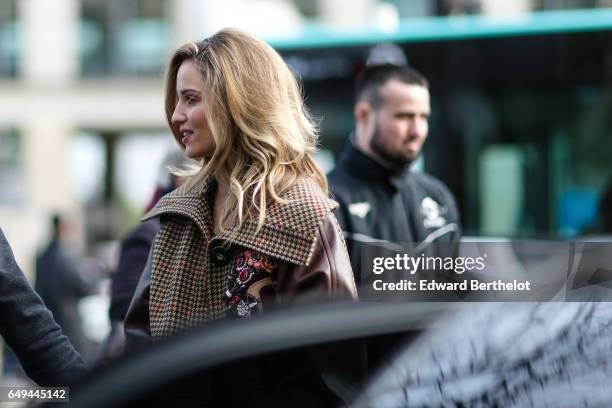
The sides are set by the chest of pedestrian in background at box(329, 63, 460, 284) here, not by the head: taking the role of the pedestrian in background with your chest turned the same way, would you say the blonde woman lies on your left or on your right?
on your right

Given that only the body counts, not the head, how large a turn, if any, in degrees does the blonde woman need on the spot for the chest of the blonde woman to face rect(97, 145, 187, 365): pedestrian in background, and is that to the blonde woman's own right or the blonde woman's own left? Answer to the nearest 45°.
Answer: approximately 135° to the blonde woman's own right

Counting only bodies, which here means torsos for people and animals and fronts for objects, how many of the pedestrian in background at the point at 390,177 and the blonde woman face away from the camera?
0

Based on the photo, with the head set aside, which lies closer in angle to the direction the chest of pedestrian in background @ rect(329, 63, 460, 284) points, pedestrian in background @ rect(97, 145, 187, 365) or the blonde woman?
the blonde woman

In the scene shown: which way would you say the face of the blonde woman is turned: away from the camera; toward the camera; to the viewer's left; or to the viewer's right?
to the viewer's left

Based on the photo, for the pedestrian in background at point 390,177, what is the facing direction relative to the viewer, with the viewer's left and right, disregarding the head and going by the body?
facing the viewer and to the right of the viewer

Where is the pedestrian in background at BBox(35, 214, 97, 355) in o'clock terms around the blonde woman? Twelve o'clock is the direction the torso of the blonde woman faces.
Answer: The pedestrian in background is roughly at 4 o'clock from the blonde woman.

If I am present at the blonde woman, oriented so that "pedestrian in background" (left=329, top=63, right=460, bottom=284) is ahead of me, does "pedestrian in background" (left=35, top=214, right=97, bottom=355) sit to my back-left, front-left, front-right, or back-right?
front-left

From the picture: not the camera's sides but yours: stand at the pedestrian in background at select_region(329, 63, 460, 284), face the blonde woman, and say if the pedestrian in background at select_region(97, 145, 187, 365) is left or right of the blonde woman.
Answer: right

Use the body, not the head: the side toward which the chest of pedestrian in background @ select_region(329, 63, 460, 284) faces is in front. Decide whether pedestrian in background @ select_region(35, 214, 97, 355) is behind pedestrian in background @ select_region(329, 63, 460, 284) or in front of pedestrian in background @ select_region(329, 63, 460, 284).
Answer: behind

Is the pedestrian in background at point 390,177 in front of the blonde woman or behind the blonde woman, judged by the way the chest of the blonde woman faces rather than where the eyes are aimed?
behind

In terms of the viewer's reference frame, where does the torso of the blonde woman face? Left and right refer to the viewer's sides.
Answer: facing the viewer and to the left of the viewer

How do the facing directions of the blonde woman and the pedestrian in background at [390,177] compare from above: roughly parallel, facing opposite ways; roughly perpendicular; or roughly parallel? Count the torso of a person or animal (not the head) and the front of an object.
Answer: roughly perpendicular
